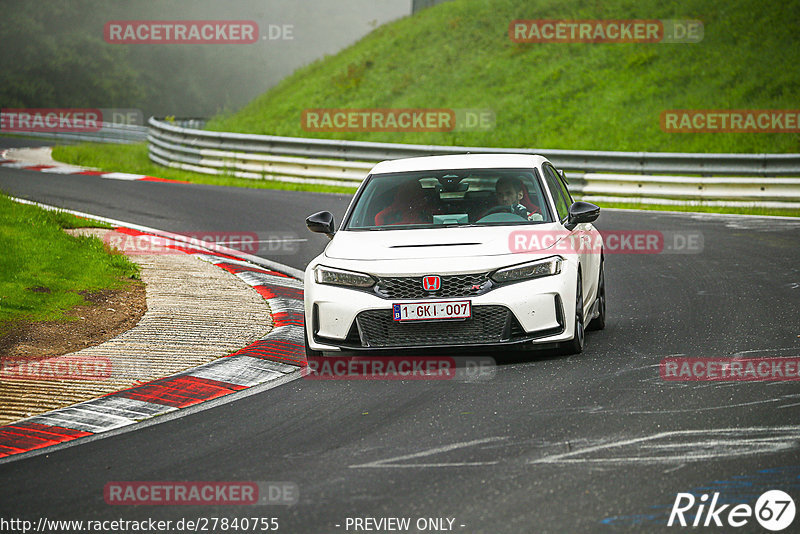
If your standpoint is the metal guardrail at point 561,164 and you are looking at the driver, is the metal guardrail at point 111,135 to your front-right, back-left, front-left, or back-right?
back-right

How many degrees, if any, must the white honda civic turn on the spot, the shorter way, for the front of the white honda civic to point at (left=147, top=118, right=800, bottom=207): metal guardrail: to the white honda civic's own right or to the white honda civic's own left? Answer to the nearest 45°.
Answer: approximately 180°

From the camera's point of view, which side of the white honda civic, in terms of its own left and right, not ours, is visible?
front
